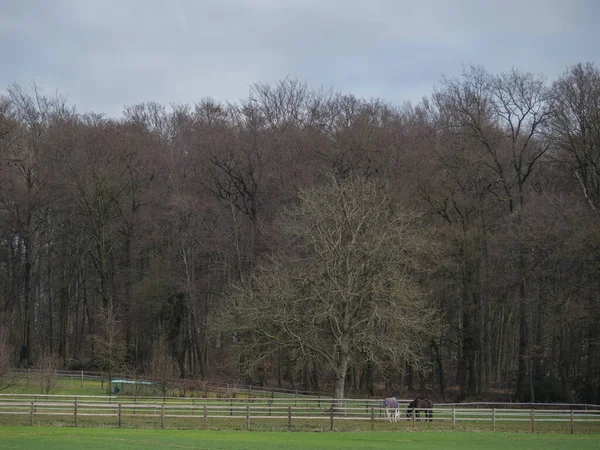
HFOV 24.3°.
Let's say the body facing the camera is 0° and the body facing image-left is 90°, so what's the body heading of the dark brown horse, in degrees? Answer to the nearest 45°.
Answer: approximately 90°

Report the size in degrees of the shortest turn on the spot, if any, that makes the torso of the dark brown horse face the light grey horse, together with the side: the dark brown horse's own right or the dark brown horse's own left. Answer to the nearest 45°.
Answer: approximately 45° to the dark brown horse's own left

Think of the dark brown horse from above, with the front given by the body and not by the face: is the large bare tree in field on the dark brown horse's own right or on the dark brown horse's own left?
on the dark brown horse's own right
